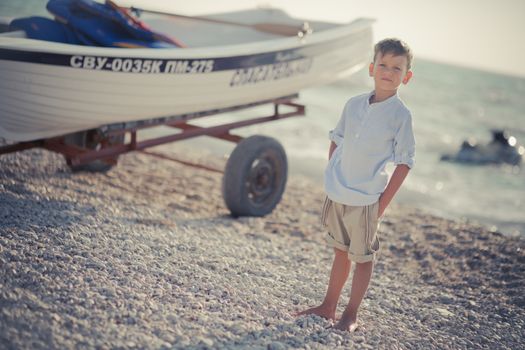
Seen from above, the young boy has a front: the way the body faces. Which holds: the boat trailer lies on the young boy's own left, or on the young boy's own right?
on the young boy's own right

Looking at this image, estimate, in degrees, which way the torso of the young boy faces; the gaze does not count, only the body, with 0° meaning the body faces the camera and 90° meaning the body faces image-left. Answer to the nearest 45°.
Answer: approximately 45°

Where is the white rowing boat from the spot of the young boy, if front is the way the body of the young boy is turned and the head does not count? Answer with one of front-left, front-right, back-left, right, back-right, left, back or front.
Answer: right

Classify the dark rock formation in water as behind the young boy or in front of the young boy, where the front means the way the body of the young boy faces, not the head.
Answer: behind
